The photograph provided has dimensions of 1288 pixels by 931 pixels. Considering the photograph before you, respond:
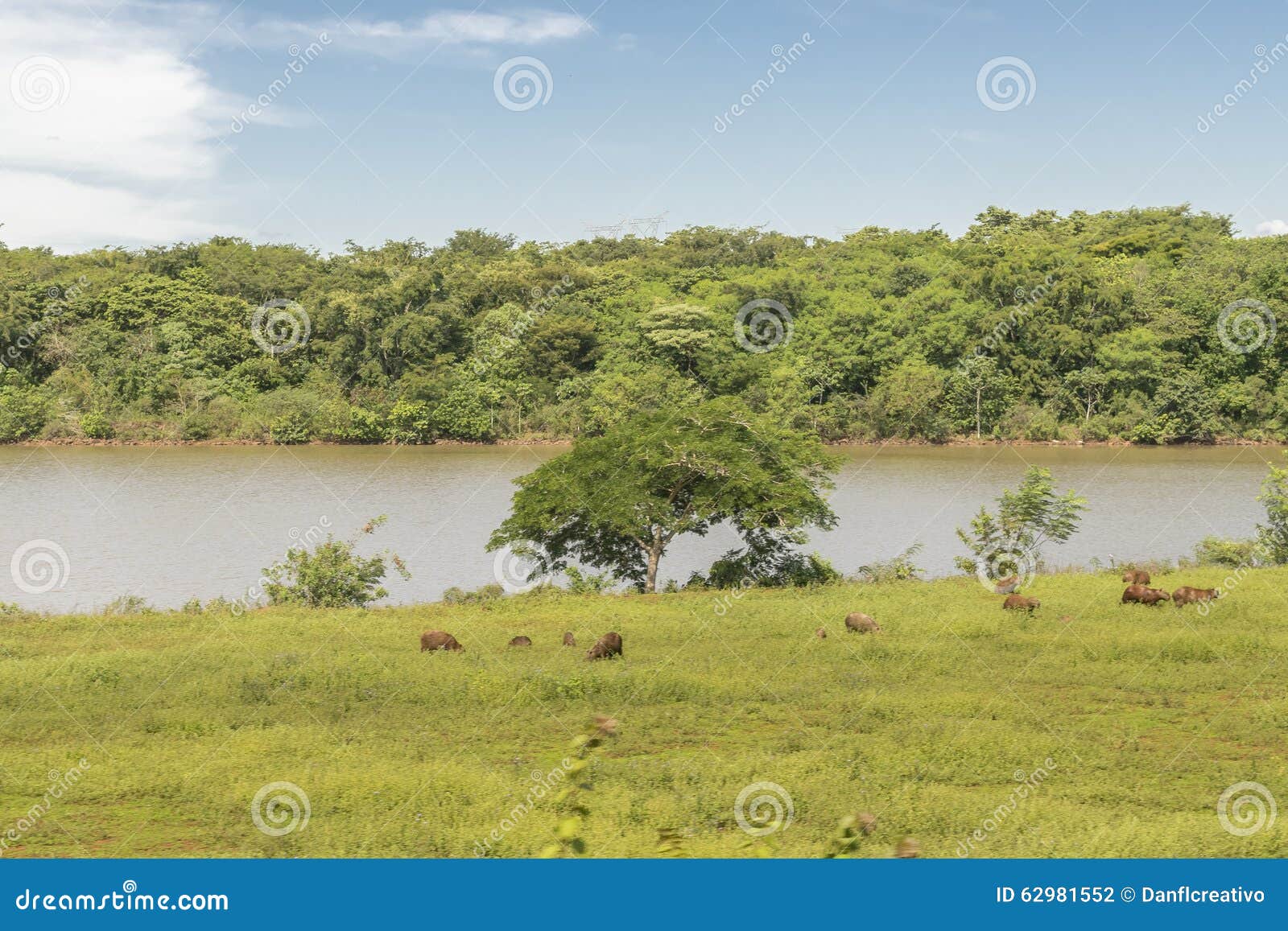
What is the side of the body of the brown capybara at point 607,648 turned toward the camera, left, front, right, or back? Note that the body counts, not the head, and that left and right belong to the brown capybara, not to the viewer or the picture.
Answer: left

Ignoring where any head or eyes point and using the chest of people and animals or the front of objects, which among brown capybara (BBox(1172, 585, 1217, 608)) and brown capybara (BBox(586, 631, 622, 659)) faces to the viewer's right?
brown capybara (BBox(1172, 585, 1217, 608))

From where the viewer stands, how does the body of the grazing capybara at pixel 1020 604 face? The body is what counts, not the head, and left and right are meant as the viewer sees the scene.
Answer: facing to the right of the viewer

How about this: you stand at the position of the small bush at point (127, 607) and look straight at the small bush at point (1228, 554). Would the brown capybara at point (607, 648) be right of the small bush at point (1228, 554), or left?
right

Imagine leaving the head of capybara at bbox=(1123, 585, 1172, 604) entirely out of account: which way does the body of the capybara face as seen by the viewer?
to the viewer's right

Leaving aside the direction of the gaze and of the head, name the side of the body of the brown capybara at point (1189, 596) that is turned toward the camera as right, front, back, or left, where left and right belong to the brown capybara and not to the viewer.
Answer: right
